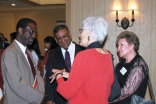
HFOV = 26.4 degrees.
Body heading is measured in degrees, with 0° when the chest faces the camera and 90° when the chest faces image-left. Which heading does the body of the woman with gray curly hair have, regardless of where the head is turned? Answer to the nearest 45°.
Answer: approximately 135°

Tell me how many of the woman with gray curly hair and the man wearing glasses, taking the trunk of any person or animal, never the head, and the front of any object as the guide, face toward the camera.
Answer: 1

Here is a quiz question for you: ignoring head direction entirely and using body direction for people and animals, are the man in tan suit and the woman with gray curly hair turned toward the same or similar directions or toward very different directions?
very different directions

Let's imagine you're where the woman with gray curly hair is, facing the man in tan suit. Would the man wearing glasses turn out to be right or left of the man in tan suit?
right

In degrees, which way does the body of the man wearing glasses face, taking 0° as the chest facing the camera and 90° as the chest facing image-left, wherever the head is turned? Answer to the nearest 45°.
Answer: approximately 0°

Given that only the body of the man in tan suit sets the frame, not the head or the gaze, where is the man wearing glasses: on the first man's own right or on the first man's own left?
on the first man's own left

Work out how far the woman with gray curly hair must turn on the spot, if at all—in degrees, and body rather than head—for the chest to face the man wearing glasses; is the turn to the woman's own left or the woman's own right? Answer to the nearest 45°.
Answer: approximately 45° to the woman's own right

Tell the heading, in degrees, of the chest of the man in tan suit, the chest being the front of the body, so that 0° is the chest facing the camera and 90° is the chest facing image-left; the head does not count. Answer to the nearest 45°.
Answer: approximately 315°
